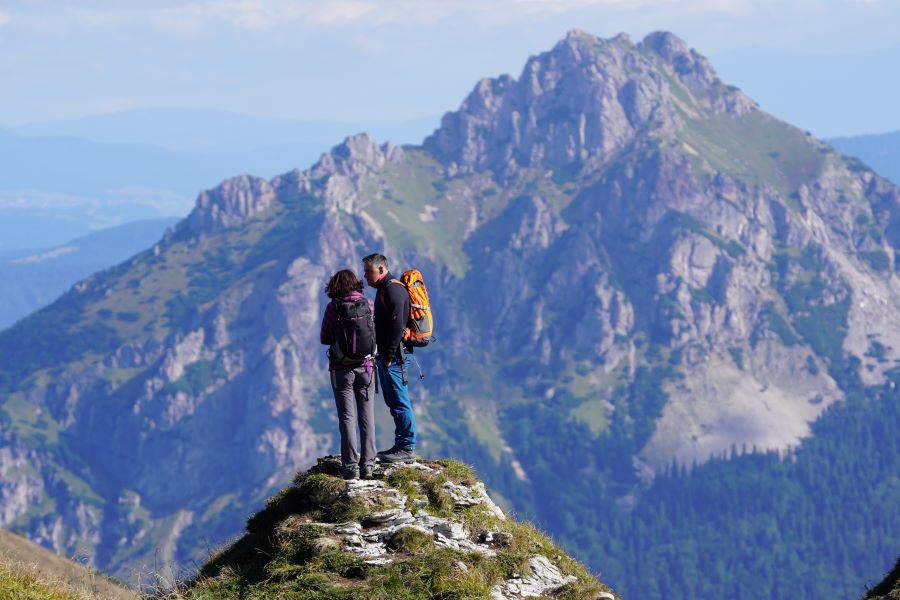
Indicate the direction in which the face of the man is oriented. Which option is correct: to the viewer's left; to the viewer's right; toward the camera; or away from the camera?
to the viewer's left

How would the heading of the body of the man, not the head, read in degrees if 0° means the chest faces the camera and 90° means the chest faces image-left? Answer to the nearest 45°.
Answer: approximately 90°
